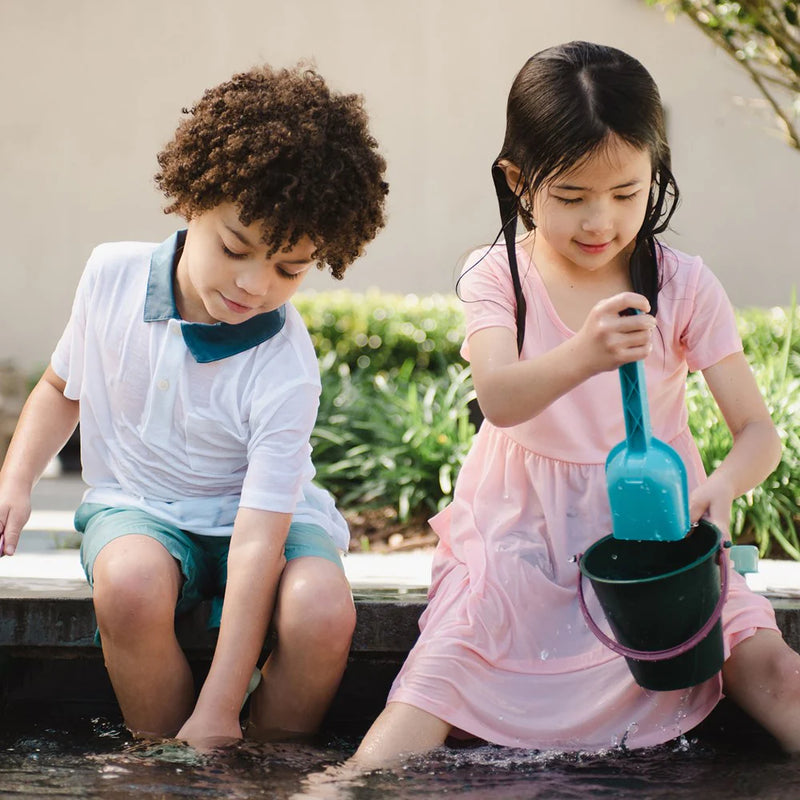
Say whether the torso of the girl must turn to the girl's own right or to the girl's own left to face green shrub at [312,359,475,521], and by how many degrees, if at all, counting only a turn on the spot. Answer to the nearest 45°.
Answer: approximately 180°

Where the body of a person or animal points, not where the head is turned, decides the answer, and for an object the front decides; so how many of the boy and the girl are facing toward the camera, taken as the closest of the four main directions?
2

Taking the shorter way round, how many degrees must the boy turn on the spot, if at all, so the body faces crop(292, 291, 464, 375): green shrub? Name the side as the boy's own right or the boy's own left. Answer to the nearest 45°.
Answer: approximately 180°

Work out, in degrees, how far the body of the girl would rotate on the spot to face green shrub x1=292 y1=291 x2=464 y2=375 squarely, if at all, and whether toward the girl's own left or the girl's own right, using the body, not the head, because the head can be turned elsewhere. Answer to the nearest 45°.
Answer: approximately 180°
